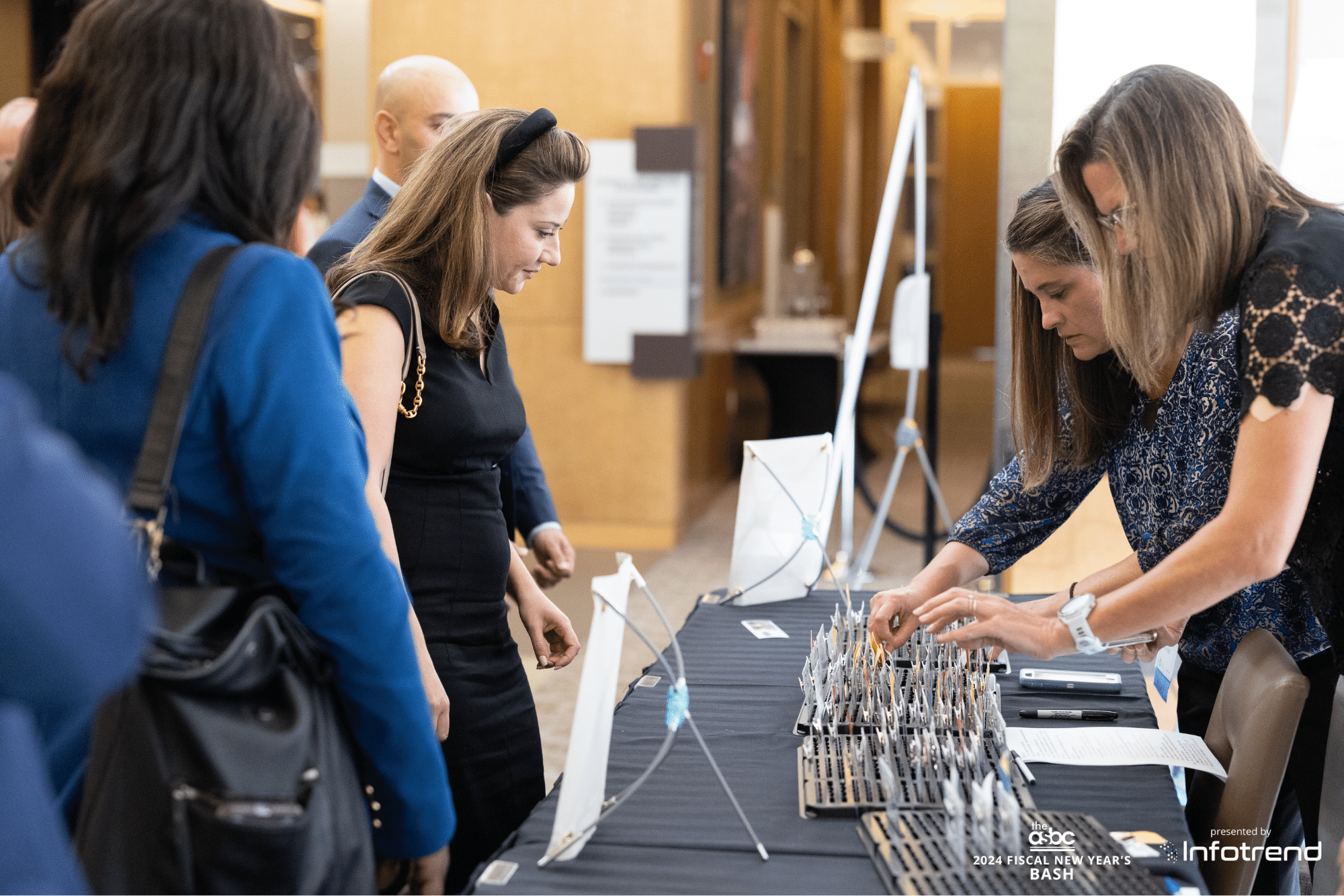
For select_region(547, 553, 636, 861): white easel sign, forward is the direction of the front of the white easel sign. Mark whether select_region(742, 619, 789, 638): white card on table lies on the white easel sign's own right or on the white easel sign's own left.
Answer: on the white easel sign's own right

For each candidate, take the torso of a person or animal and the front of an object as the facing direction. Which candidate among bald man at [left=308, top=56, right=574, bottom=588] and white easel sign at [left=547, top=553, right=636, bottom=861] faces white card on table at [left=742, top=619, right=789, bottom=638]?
the bald man

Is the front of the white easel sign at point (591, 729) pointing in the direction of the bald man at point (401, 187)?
no

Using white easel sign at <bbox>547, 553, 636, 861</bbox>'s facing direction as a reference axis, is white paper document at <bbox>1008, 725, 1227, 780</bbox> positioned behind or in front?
behind

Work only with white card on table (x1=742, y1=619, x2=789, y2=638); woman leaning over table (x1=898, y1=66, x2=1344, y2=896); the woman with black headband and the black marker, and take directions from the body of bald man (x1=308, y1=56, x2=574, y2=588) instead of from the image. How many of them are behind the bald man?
0

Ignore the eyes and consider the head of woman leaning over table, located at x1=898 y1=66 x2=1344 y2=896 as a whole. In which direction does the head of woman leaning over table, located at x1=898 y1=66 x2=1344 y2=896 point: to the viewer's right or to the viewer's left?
to the viewer's left

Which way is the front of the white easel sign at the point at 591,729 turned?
to the viewer's left

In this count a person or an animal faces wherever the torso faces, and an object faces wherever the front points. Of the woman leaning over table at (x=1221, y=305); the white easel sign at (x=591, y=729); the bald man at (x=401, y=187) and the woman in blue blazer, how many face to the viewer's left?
2

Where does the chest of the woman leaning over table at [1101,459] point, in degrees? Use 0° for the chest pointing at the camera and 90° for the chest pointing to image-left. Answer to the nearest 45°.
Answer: approximately 45°

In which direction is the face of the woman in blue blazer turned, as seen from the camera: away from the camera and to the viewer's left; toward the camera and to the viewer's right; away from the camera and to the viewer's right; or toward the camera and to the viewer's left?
away from the camera and to the viewer's right

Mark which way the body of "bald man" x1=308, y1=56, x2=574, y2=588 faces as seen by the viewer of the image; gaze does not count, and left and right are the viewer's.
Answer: facing the viewer and to the right of the viewer
